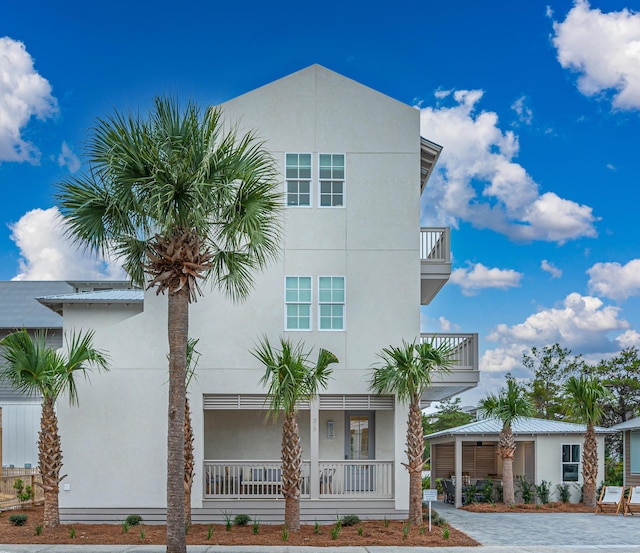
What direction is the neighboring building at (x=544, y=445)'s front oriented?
toward the camera

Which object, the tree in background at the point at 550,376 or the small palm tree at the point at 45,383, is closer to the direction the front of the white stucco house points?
the small palm tree

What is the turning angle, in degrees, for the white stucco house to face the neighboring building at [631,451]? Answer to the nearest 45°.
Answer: approximately 135° to its left

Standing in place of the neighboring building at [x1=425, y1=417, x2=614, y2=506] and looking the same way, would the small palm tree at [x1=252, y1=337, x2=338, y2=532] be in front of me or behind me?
in front

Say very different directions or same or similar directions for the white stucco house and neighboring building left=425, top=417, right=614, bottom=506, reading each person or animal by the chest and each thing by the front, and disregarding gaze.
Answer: same or similar directions

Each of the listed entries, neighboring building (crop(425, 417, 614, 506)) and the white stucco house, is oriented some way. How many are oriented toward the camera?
2

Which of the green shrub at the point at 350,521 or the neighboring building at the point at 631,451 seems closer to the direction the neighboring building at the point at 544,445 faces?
the green shrub

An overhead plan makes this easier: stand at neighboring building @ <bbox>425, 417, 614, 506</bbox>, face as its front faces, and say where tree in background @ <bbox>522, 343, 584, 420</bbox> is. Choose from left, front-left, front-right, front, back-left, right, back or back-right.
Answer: back

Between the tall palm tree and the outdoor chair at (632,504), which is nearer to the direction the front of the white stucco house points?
the tall palm tree

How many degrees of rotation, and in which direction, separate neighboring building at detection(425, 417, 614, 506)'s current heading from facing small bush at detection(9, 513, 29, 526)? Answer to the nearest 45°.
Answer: approximately 45° to its right

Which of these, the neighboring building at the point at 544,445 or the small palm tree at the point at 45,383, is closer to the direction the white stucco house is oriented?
the small palm tree

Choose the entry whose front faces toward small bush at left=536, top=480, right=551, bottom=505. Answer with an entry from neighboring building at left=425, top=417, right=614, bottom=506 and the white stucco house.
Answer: the neighboring building
